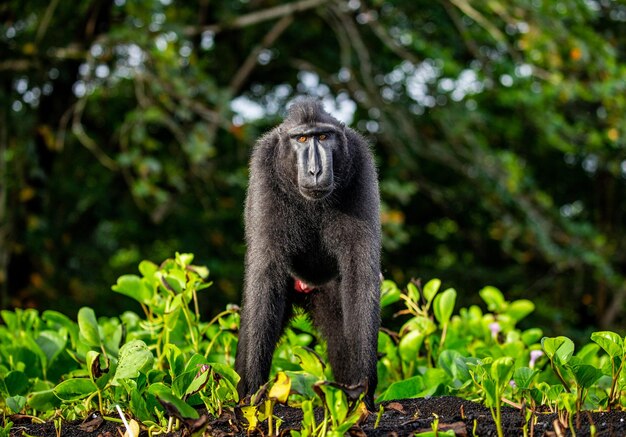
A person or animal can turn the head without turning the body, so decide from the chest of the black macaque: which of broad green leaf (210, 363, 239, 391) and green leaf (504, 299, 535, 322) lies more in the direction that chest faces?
the broad green leaf

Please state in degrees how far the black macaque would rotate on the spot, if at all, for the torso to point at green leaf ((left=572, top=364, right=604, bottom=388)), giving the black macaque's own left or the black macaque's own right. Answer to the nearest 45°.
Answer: approximately 45° to the black macaque's own left

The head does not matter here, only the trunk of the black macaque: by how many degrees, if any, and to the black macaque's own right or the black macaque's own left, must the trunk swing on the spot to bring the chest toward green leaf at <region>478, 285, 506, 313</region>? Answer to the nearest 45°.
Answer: approximately 135° to the black macaque's own left

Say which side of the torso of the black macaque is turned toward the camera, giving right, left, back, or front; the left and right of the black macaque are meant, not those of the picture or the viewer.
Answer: front

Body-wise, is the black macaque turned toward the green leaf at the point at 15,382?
no

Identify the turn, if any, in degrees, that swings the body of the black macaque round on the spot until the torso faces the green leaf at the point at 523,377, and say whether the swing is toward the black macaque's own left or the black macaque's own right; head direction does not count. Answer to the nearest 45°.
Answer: approximately 45° to the black macaque's own left

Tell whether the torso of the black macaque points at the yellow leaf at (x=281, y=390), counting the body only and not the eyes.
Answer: yes

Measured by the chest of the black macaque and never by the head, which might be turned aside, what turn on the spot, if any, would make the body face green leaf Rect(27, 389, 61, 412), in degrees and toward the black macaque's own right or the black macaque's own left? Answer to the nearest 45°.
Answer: approximately 45° to the black macaque's own right
